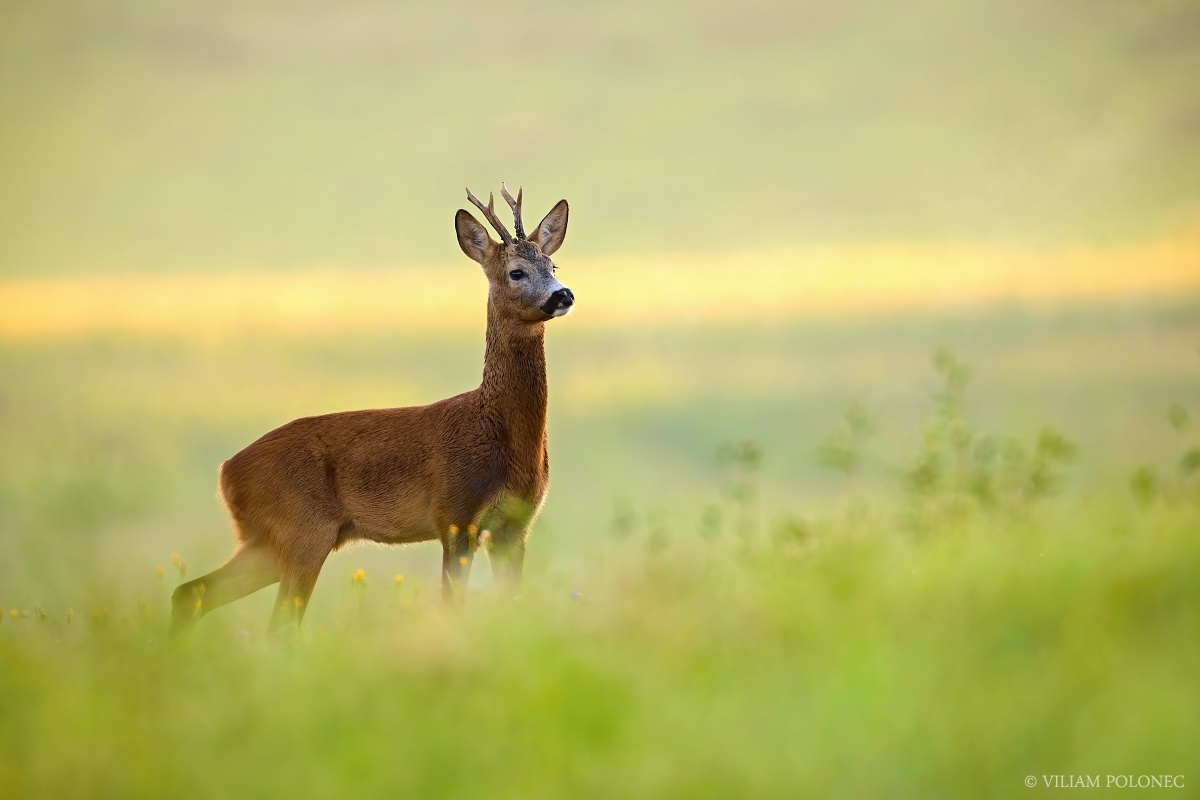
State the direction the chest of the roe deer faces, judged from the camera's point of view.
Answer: to the viewer's right
